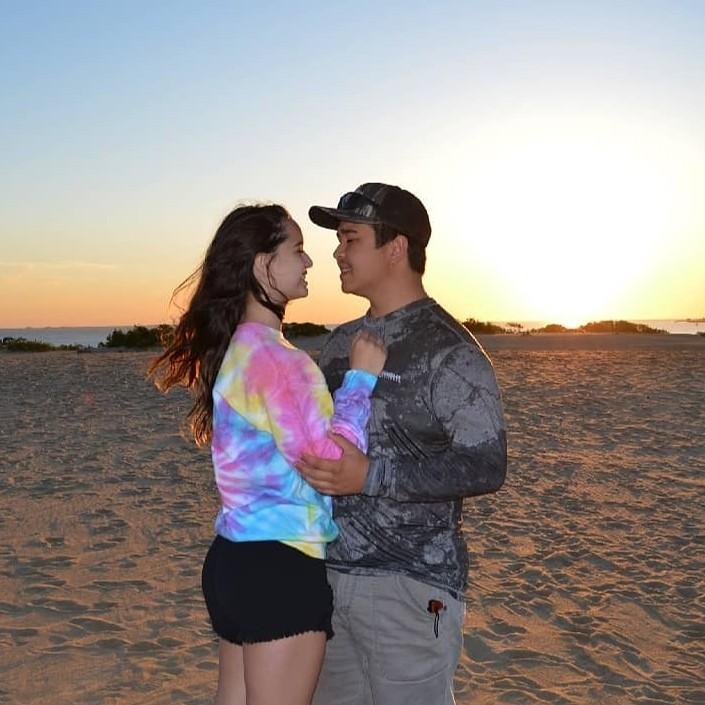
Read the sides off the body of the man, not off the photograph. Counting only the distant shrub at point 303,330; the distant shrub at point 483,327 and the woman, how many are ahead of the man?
1

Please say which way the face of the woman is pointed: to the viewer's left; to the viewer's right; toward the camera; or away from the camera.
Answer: to the viewer's right

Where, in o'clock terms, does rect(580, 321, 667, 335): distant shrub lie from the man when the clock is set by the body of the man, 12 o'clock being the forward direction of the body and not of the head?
The distant shrub is roughly at 5 o'clock from the man.

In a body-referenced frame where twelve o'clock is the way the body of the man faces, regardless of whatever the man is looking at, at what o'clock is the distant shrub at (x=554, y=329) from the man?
The distant shrub is roughly at 5 o'clock from the man.

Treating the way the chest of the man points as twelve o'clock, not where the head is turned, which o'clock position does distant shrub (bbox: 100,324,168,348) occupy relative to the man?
The distant shrub is roughly at 4 o'clock from the man.

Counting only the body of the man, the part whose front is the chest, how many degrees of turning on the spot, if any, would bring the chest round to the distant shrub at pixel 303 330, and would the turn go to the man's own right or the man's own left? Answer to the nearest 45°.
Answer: approximately 135° to the man's own right

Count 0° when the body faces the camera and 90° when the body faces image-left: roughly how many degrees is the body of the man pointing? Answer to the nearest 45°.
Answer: approximately 45°

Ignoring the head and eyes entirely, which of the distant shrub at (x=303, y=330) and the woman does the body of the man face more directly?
the woman

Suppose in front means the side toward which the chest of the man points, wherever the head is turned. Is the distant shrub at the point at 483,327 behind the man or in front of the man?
behind

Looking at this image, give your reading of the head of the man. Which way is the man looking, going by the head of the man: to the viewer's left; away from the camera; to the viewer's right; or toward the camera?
to the viewer's left
